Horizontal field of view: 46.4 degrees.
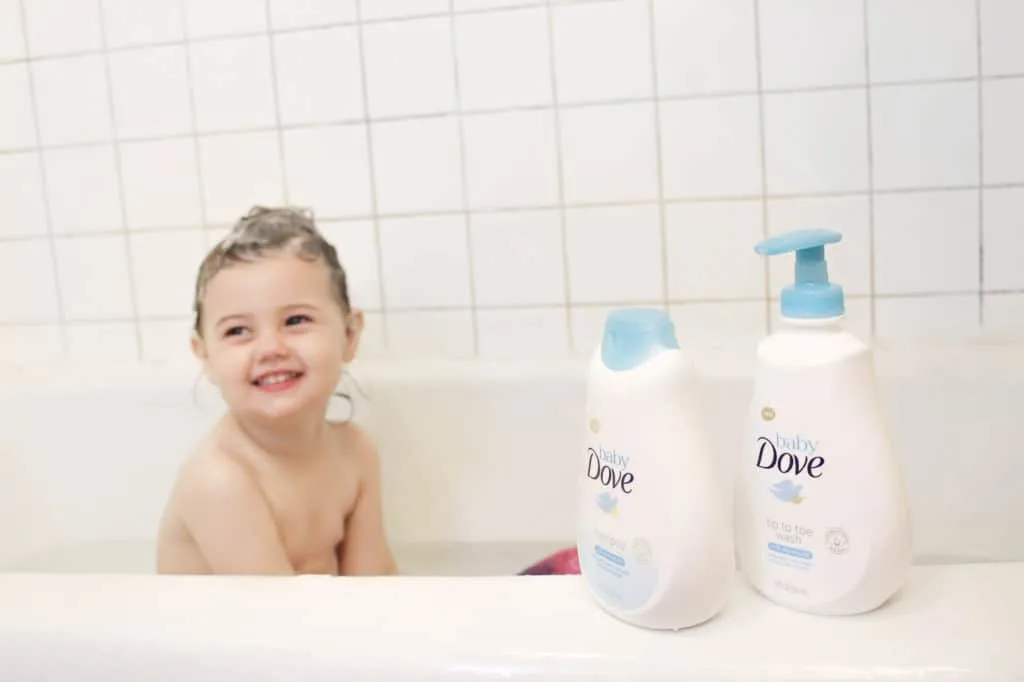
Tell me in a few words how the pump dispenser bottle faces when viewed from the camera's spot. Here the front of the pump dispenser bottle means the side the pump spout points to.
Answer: facing the viewer and to the left of the viewer

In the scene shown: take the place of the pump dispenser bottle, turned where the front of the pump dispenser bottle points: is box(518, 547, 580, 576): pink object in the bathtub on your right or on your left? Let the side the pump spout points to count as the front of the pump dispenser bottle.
on your right
